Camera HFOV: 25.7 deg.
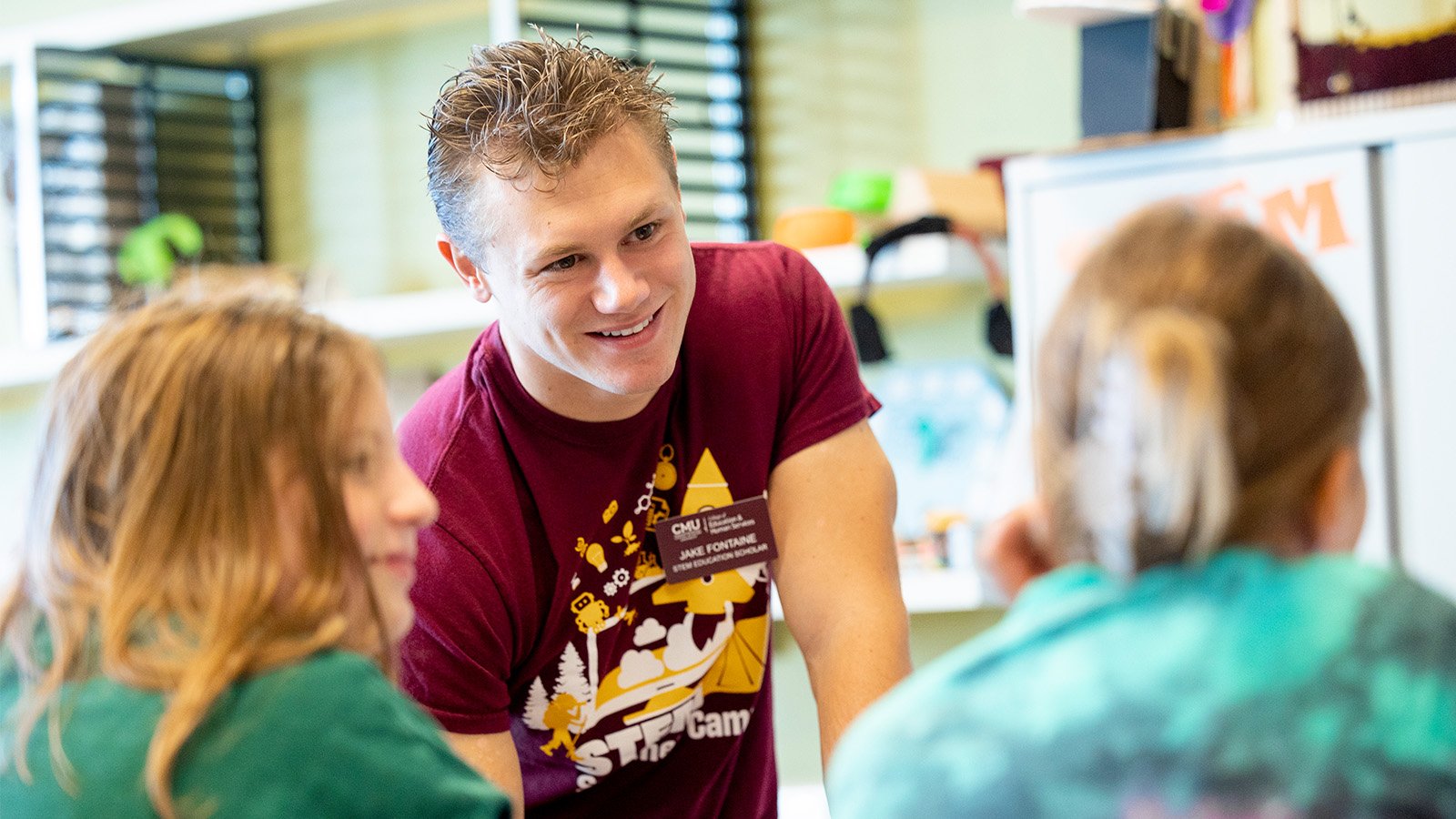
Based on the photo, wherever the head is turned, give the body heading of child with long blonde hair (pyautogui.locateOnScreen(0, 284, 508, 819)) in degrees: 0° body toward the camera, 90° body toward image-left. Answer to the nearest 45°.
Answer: approximately 225°

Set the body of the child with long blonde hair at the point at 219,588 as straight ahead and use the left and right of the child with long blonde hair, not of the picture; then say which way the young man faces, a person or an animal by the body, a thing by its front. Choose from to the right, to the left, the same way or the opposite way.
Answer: to the right

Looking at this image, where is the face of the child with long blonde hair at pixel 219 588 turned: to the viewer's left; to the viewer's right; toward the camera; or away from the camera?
to the viewer's right

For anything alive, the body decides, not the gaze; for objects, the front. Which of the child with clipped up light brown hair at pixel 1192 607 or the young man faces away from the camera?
the child with clipped up light brown hair

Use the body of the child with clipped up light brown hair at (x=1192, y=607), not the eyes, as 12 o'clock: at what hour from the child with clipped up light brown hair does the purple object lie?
The purple object is roughly at 12 o'clock from the child with clipped up light brown hair.

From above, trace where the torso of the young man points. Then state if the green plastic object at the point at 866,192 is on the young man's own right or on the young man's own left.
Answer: on the young man's own left

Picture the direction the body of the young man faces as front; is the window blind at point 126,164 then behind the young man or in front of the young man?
behind

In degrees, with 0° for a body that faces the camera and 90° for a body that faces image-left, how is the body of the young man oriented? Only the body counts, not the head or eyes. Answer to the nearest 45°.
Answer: approximately 315°

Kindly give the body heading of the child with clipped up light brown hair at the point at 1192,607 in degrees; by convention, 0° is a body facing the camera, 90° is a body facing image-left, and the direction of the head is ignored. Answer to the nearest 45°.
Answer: approximately 180°

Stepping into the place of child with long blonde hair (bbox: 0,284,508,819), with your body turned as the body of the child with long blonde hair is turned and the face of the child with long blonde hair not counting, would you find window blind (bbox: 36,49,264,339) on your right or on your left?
on your left

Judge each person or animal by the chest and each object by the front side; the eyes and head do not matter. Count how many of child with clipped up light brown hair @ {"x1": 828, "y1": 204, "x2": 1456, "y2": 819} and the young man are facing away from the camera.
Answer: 1
